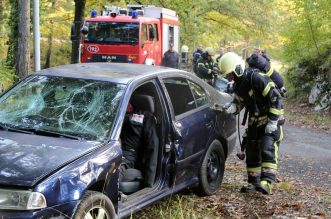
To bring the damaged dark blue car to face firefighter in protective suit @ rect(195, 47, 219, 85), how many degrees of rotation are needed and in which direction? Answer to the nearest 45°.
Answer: approximately 135° to its right

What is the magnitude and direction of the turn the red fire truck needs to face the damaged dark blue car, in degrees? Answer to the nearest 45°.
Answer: approximately 45° to its left

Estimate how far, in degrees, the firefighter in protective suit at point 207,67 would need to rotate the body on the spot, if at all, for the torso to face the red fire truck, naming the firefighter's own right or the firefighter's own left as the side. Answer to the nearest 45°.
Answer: approximately 135° to the firefighter's own right

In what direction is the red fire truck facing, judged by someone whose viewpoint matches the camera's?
facing the viewer and to the left of the viewer

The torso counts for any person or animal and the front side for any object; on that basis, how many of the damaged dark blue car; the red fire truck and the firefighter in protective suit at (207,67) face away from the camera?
0

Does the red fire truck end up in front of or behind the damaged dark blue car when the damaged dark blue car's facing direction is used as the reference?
behind

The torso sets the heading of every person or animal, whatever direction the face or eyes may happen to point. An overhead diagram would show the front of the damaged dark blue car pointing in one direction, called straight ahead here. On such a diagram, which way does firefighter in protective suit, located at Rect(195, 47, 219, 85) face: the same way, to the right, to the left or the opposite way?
to the left

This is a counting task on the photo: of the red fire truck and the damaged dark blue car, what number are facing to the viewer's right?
0

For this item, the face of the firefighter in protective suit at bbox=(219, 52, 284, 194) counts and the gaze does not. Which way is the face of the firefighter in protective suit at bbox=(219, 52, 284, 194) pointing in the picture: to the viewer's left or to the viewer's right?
to the viewer's left

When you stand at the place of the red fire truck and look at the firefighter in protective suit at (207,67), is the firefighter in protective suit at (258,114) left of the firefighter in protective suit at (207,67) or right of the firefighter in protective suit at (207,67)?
right

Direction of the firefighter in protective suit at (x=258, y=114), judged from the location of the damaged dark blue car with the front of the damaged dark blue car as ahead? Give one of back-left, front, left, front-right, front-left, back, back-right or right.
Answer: back

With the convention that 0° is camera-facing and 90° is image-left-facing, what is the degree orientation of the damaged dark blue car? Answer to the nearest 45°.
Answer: approximately 45°
